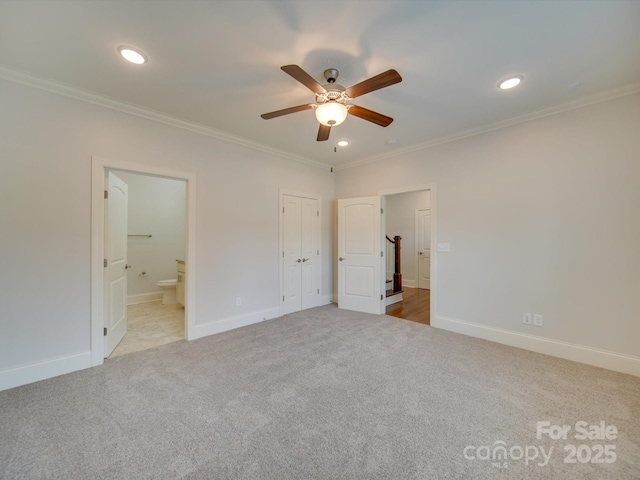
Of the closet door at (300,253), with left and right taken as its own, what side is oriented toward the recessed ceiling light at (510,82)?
front

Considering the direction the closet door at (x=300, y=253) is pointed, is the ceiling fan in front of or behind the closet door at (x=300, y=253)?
in front

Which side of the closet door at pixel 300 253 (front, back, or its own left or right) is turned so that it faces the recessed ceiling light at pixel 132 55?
right

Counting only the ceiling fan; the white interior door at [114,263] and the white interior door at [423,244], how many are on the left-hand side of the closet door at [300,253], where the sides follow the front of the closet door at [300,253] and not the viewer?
1

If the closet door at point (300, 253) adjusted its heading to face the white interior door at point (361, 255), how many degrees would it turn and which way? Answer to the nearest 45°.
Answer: approximately 45° to its left

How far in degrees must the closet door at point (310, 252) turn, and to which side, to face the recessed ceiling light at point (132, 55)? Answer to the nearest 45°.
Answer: approximately 90° to its right

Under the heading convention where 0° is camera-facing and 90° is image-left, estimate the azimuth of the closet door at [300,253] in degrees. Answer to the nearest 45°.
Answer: approximately 315°

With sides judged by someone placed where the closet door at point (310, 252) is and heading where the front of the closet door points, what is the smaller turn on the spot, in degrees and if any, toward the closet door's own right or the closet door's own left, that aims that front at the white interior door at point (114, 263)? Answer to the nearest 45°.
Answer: approximately 90° to the closet door's own right

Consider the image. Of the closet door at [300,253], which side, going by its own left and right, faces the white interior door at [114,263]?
right
